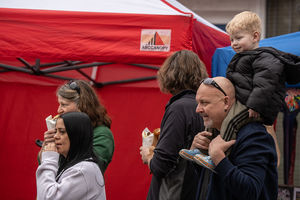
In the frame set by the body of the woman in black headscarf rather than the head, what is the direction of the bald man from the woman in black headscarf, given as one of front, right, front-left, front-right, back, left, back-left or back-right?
back-left

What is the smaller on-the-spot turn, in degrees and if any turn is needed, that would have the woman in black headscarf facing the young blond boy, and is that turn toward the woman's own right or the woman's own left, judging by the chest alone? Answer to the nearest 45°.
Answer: approximately 135° to the woman's own left

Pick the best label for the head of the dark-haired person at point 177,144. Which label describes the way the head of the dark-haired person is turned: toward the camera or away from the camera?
away from the camera

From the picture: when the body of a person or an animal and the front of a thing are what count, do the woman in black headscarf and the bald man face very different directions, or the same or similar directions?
same or similar directions

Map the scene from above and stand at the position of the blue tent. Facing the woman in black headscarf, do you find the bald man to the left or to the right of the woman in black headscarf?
left

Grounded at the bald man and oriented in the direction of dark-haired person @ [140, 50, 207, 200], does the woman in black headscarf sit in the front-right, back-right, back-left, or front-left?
front-left

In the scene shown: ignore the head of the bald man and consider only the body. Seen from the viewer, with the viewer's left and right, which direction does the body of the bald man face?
facing to the left of the viewer
